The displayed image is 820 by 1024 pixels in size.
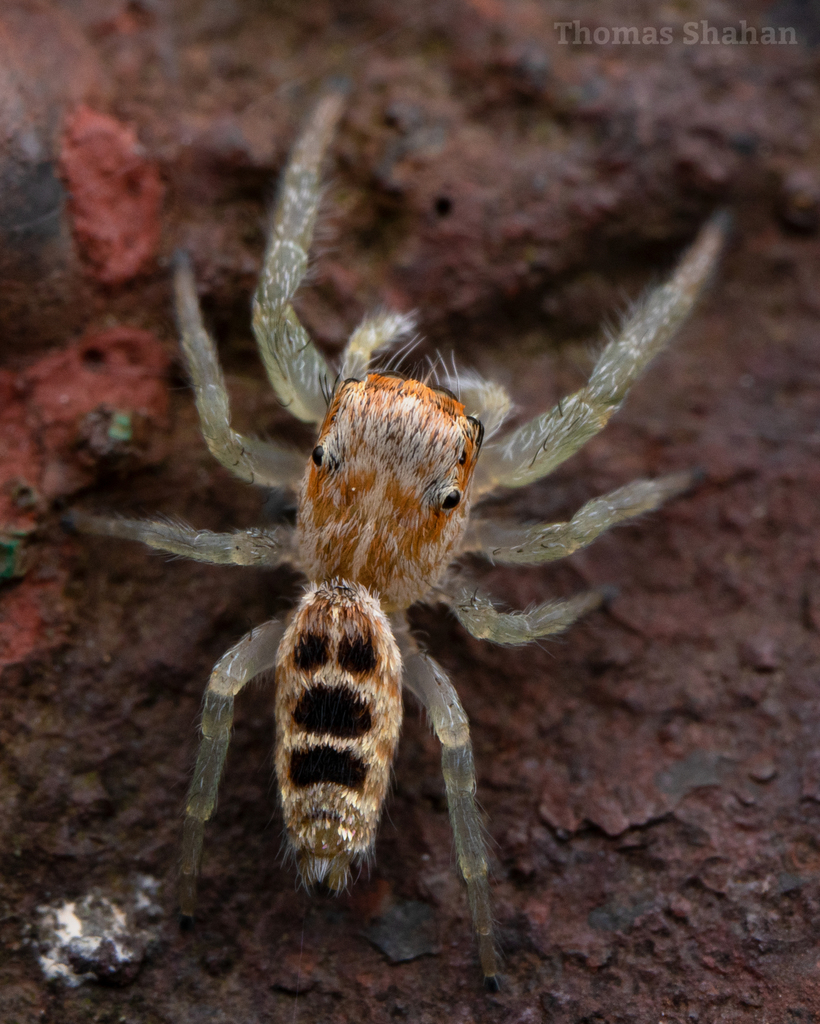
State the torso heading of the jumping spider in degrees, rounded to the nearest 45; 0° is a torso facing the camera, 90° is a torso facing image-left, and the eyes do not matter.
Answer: approximately 180°
